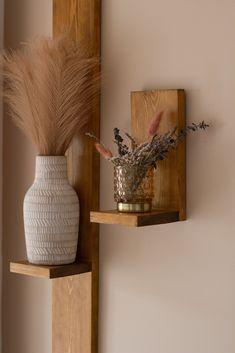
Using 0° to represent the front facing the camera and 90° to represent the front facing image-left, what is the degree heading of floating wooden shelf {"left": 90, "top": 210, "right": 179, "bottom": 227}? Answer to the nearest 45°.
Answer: approximately 45°
